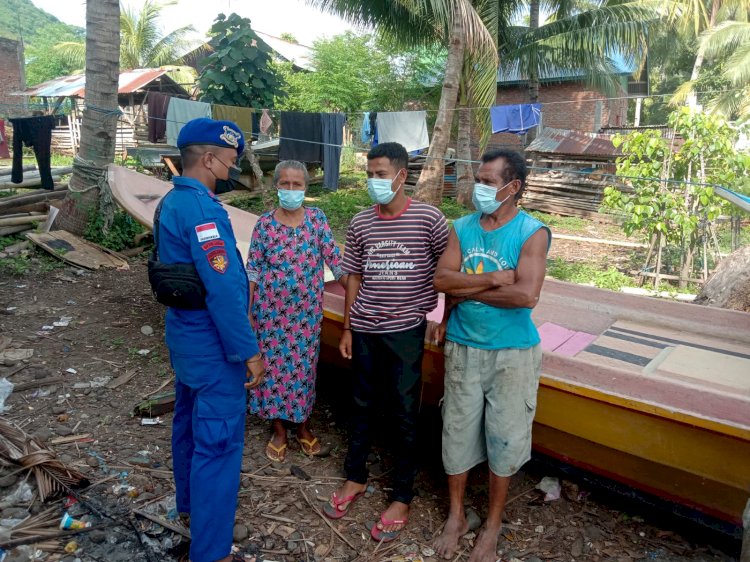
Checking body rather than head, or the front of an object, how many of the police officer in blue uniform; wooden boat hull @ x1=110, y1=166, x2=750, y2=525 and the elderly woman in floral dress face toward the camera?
1

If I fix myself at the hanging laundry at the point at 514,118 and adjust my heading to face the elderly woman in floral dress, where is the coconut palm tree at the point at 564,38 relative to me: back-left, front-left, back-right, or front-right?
back-left

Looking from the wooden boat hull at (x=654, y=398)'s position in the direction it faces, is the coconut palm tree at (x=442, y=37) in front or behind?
in front

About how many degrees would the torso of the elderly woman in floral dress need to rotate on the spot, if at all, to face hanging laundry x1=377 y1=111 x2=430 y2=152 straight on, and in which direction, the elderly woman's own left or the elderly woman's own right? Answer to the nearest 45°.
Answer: approximately 180°

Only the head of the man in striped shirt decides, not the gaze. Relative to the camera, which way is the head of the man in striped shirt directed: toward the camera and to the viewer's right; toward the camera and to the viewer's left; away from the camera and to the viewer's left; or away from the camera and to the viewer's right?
toward the camera and to the viewer's left

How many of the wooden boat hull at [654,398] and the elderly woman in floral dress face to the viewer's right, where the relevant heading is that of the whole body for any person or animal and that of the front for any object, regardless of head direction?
0

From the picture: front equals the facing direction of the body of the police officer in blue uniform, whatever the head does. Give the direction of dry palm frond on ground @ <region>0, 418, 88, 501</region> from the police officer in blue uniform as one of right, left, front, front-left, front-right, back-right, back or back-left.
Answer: back-left

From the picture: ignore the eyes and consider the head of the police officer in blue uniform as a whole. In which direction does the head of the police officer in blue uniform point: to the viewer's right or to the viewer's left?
to the viewer's right

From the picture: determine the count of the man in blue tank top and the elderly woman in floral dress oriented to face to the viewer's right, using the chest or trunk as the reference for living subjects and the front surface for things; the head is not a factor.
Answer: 0

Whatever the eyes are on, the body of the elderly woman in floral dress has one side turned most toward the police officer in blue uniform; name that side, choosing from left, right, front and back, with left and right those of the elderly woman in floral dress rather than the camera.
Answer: front

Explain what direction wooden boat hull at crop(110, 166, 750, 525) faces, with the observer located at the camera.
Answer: facing away from the viewer and to the left of the viewer

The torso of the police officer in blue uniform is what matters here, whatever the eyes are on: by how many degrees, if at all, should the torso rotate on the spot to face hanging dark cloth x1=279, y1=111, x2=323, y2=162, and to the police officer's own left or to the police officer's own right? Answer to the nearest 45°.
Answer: approximately 90° to the police officer's own left

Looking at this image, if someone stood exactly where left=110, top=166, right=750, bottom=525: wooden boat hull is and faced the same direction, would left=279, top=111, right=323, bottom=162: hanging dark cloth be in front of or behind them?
in front

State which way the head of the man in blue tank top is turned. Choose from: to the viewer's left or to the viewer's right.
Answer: to the viewer's left

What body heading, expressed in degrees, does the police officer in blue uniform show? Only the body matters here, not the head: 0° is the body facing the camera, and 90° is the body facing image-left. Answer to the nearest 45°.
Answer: approximately 270°
